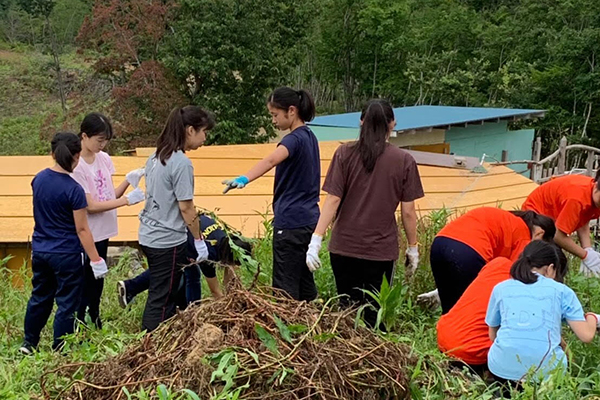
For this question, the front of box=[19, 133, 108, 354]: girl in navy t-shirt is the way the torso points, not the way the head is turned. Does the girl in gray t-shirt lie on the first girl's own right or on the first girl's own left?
on the first girl's own right

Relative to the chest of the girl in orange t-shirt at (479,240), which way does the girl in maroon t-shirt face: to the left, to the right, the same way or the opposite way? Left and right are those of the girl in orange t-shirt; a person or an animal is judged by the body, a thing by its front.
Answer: to the left

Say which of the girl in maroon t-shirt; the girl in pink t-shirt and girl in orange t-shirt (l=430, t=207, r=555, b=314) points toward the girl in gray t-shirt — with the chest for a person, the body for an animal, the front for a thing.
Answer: the girl in pink t-shirt

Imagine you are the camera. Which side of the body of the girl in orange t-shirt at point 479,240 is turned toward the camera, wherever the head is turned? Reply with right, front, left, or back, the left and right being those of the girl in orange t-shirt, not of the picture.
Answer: right

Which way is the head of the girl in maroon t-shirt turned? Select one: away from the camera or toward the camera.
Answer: away from the camera

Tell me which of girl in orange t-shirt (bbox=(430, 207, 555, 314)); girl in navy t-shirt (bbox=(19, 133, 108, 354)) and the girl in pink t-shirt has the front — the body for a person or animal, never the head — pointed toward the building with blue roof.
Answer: the girl in navy t-shirt

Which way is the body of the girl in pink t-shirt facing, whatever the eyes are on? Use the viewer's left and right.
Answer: facing the viewer and to the right of the viewer

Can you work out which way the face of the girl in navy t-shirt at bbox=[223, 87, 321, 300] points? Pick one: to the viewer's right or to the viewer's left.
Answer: to the viewer's left

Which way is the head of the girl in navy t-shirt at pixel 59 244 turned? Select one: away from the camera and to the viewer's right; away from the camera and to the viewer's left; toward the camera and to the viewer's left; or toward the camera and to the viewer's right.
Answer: away from the camera and to the viewer's right

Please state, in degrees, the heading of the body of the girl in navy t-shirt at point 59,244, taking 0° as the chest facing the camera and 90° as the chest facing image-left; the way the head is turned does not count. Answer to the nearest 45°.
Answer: approximately 225°

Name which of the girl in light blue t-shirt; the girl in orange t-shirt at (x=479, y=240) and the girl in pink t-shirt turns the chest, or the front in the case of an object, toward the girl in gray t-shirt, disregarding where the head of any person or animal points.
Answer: the girl in pink t-shirt

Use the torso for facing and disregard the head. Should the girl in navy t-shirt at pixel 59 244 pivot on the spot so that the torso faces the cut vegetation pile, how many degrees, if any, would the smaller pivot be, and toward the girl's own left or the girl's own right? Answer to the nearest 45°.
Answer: approximately 135° to the girl's own right

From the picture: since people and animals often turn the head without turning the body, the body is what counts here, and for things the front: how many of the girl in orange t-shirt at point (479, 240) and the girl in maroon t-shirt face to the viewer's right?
1
